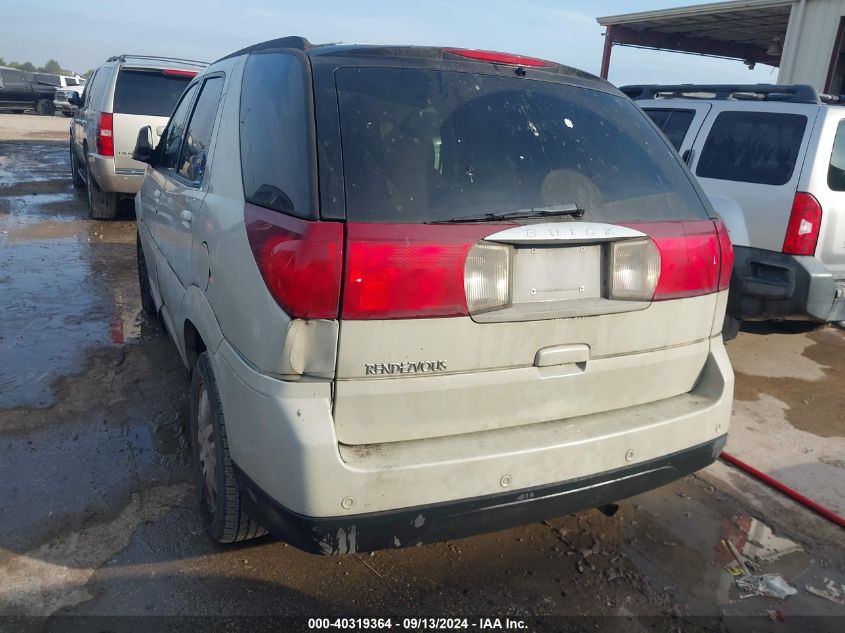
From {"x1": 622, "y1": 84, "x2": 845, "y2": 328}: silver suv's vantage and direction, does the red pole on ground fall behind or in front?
behind

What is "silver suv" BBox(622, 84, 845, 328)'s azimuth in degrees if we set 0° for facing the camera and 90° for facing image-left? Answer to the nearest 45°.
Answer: approximately 135°

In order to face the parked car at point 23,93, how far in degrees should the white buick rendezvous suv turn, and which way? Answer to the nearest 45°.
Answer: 0° — it already faces it

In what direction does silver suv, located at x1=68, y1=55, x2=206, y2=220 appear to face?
away from the camera

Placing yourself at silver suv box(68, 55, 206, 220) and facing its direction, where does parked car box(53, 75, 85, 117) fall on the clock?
The parked car is roughly at 12 o'clock from the silver suv.

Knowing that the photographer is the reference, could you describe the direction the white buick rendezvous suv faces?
facing away from the viewer and to the left of the viewer

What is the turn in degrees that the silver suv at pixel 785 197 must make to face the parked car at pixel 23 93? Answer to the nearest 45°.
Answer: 0° — it already faces it

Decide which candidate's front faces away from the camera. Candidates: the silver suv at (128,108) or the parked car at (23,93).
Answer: the silver suv

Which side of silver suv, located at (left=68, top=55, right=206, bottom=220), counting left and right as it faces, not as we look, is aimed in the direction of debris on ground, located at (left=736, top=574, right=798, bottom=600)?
back

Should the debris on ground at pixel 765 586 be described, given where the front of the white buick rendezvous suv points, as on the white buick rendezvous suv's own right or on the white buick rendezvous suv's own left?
on the white buick rendezvous suv's own right

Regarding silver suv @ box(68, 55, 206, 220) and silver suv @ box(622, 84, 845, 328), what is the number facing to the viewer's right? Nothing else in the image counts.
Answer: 0

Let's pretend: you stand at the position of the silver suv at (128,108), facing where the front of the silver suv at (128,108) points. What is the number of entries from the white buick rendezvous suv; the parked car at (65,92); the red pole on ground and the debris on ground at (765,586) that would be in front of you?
1
